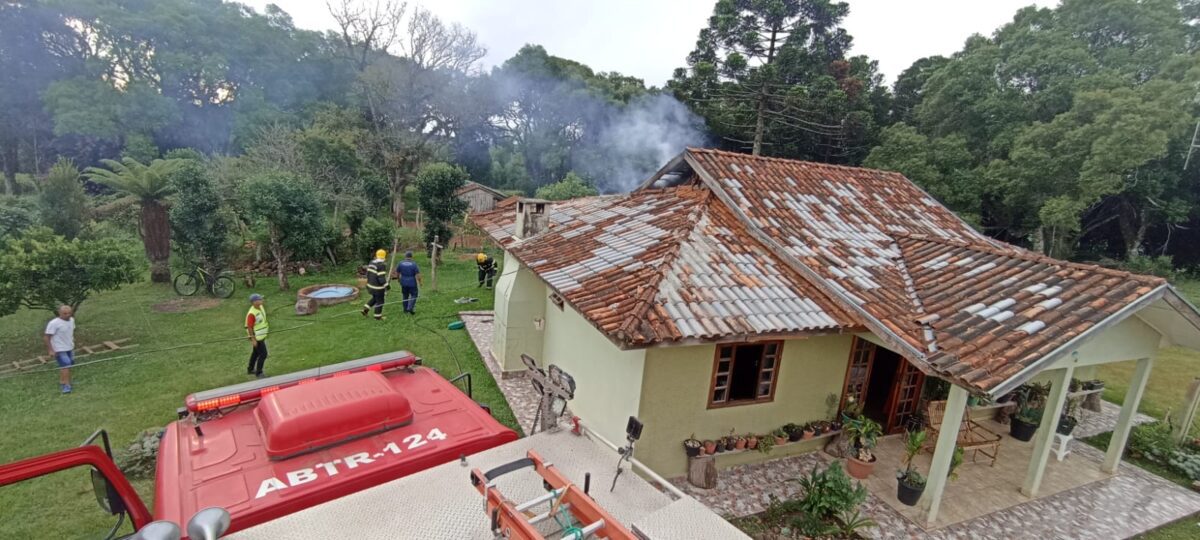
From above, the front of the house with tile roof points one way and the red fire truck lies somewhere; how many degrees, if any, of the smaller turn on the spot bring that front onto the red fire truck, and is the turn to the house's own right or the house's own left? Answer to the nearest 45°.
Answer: approximately 90° to the house's own right

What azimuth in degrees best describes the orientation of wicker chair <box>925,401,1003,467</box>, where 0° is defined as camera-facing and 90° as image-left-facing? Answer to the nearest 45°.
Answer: approximately 315°

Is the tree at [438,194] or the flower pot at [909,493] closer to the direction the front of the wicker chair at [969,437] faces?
the flower pot

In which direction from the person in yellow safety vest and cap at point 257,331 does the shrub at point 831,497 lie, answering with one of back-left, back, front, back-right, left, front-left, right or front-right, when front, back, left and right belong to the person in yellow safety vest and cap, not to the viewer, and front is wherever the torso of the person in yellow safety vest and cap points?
front

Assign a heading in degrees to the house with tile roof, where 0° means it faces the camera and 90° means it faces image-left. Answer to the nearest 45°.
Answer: approximately 315°

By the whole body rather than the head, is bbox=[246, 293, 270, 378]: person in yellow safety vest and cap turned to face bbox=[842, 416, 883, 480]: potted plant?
yes

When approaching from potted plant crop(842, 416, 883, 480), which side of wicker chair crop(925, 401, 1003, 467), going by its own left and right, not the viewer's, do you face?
right

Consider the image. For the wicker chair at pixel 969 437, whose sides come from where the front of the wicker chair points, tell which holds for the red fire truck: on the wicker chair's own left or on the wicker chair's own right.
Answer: on the wicker chair's own right

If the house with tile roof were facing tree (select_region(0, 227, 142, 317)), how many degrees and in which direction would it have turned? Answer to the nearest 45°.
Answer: approximately 135° to its right

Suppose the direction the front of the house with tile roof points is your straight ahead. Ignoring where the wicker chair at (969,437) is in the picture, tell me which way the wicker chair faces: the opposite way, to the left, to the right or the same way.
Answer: the same way

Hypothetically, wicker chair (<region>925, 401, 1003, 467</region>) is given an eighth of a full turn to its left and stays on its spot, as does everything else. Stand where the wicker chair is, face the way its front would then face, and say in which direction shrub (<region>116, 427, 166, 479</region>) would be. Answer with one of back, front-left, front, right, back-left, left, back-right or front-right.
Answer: back-right

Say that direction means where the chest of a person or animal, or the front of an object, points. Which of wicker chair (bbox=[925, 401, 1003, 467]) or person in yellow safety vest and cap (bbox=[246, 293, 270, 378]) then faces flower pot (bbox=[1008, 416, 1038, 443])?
the person in yellow safety vest and cap

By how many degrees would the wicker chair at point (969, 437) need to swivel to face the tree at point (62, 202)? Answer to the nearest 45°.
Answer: approximately 135° to its right

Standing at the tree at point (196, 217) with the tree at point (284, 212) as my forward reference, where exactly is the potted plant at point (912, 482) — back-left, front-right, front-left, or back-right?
front-right
